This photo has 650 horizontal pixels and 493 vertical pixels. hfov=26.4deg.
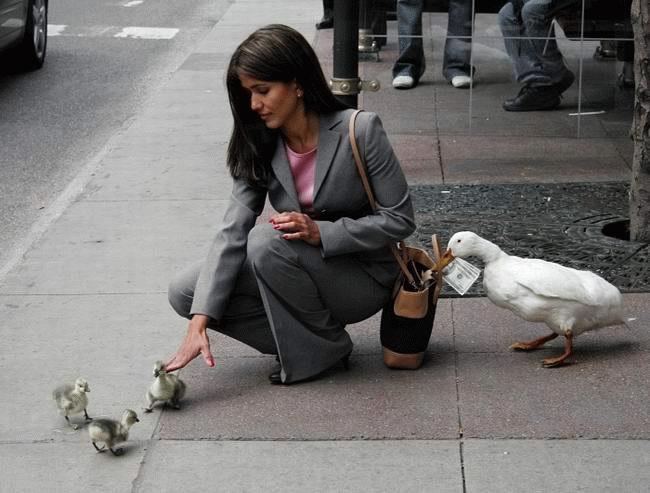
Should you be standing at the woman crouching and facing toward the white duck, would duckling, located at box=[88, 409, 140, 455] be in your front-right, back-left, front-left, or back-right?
back-right

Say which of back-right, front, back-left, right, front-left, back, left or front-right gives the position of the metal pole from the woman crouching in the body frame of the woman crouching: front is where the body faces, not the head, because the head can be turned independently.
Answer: back-right

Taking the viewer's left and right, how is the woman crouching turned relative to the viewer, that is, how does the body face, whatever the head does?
facing the viewer and to the left of the viewer

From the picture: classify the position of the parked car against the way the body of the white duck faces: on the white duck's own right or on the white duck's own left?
on the white duck's own right

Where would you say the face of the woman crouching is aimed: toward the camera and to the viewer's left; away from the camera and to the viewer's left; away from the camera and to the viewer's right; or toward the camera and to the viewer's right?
toward the camera and to the viewer's left

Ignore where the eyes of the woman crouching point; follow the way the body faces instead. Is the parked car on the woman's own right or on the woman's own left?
on the woman's own right

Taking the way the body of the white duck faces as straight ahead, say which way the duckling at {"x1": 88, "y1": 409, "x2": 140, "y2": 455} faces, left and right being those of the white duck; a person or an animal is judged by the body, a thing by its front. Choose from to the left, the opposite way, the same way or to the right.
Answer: the opposite way

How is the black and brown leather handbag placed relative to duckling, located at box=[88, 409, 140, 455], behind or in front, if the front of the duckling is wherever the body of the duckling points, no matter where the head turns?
in front

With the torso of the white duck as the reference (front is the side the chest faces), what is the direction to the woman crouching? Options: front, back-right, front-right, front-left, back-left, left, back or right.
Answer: front

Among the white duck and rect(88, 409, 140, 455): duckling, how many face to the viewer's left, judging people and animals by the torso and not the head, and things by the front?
1

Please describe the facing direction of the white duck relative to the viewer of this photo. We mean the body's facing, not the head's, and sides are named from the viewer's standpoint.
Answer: facing to the left of the viewer

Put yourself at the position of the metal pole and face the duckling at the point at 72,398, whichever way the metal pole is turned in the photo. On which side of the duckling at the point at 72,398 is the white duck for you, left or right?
left

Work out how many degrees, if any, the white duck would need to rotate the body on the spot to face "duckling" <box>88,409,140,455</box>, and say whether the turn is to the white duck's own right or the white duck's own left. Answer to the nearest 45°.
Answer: approximately 45° to the white duck's own left

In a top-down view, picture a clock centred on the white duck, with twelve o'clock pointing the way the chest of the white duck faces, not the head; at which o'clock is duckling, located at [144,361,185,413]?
The duckling is roughly at 11 o'clock from the white duck.
